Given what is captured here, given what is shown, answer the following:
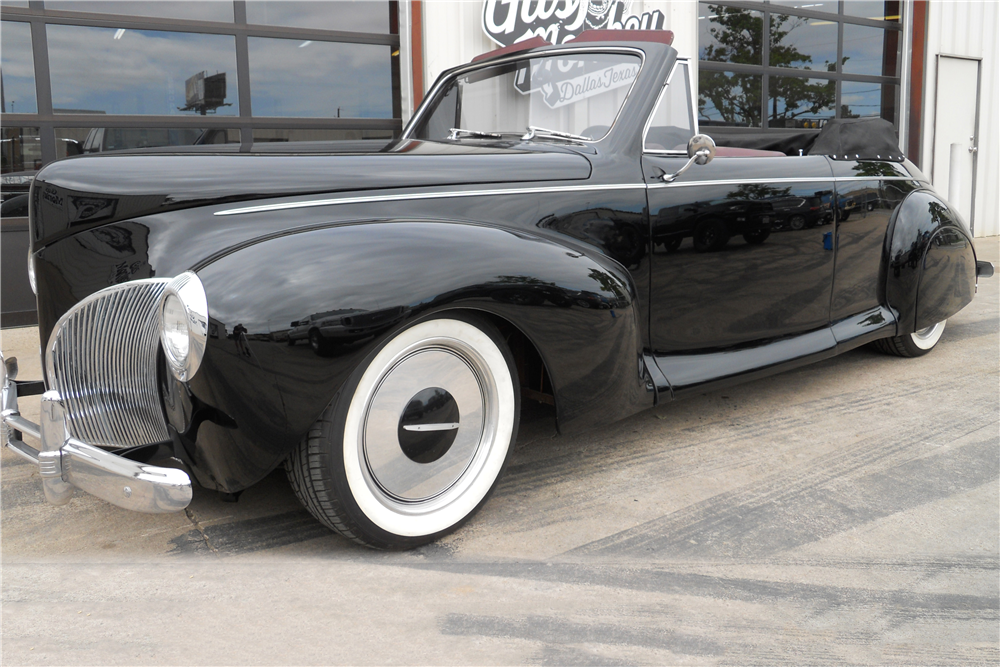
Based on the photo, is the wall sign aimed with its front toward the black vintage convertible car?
yes

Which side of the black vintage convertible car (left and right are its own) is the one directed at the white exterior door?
back

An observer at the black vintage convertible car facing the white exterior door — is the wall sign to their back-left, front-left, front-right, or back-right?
front-left

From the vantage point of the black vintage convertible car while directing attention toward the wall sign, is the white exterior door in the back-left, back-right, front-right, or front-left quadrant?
front-right

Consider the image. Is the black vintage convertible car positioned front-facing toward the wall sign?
no

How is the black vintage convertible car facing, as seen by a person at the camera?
facing the viewer and to the left of the viewer

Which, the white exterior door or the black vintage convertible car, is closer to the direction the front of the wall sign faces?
the black vintage convertible car

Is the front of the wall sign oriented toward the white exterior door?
no

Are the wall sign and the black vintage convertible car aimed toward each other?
no

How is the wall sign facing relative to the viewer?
toward the camera

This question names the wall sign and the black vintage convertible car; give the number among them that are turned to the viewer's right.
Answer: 0
